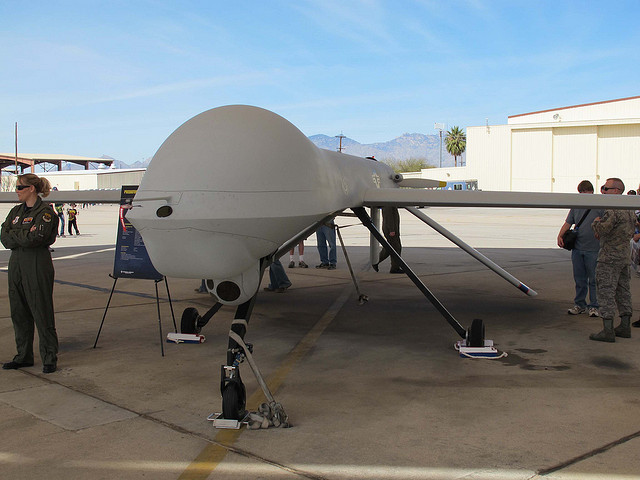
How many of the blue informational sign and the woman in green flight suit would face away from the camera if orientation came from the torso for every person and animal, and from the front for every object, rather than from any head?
0

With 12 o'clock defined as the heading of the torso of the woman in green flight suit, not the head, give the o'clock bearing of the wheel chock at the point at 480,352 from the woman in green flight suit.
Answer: The wheel chock is roughly at 8 o'clock from the woman in green flight suit.

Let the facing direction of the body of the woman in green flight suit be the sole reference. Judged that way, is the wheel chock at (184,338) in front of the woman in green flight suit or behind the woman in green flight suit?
behind

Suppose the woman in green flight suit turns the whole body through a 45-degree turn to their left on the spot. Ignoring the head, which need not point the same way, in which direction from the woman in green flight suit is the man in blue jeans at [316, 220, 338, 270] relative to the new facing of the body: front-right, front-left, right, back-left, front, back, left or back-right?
back-left

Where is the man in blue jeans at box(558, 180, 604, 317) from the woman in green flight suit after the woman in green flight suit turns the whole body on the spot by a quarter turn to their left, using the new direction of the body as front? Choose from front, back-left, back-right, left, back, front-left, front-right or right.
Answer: front-left

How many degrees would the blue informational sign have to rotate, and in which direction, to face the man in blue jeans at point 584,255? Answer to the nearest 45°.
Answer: approximately 90° to its left

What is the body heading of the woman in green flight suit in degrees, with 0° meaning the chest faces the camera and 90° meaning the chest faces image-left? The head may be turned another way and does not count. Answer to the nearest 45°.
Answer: approximately 45°

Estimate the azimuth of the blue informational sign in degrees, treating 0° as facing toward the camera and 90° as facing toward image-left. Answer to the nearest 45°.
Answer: approximately 0°

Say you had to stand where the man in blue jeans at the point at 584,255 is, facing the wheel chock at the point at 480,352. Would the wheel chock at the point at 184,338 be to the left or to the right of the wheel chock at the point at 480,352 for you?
right

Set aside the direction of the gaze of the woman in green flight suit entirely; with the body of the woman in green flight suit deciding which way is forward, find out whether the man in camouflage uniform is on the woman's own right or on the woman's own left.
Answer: on the woman's own left
